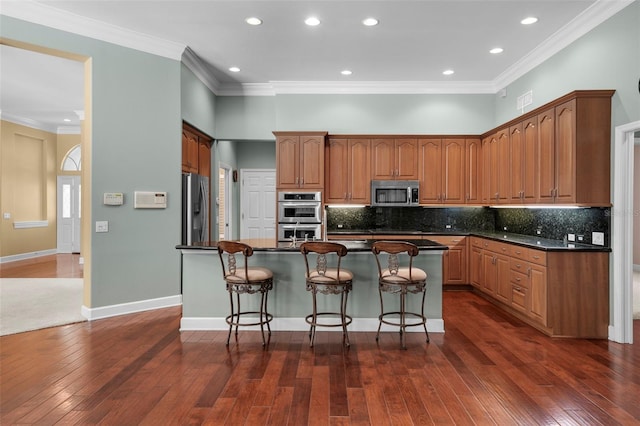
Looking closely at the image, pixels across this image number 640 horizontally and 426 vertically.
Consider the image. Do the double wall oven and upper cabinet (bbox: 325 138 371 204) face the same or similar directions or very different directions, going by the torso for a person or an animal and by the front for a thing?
same or similar directions

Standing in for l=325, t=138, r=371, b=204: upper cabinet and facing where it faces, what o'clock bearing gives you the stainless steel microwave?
The stainless steel microwave is roughly at 9 o'clock from the upper cabinet.

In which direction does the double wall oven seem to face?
toward the camera

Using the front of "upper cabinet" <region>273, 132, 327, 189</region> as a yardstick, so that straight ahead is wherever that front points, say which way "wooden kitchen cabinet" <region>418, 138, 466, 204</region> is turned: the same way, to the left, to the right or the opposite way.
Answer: the same way

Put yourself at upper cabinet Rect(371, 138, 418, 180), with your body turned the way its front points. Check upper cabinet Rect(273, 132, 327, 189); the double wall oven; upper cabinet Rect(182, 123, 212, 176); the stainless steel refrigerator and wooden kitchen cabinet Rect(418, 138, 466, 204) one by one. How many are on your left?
1

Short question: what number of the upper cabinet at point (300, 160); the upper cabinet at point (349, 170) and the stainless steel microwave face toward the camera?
3

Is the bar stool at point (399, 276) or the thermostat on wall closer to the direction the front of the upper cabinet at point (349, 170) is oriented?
the bar stool

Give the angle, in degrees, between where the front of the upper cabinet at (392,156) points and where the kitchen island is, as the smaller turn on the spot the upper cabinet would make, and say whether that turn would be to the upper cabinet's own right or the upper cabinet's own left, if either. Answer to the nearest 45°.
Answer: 0° — it already faces it

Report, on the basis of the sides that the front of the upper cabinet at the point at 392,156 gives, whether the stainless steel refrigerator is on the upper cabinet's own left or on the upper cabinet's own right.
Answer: on the upper cabinet's own right

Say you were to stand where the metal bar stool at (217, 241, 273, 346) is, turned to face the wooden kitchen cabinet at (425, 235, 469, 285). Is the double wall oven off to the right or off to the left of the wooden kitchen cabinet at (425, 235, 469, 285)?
left

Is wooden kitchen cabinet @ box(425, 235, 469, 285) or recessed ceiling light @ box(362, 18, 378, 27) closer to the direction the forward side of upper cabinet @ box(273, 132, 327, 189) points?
the recessed ceiling light

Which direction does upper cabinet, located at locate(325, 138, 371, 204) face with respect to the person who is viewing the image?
facing the viewer

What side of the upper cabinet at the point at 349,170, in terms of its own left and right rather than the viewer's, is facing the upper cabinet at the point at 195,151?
right

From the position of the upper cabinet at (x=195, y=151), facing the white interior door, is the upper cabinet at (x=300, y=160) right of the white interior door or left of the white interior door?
right

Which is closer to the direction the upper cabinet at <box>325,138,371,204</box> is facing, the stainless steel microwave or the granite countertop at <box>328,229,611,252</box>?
the granite countertop

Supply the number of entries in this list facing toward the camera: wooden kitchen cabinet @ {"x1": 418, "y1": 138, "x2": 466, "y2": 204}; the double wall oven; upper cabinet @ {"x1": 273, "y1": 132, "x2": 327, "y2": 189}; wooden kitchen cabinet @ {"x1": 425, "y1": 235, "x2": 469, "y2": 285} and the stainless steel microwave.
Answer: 5

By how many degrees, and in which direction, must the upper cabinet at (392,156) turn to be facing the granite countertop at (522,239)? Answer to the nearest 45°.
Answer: approximately 45° to its left

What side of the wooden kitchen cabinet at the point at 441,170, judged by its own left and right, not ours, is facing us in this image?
front

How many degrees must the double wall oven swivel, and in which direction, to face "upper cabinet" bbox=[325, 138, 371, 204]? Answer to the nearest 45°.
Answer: approximately 90° to its left

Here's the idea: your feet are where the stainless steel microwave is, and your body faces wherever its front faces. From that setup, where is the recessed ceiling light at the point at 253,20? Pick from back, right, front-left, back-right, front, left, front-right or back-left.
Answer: front-right
